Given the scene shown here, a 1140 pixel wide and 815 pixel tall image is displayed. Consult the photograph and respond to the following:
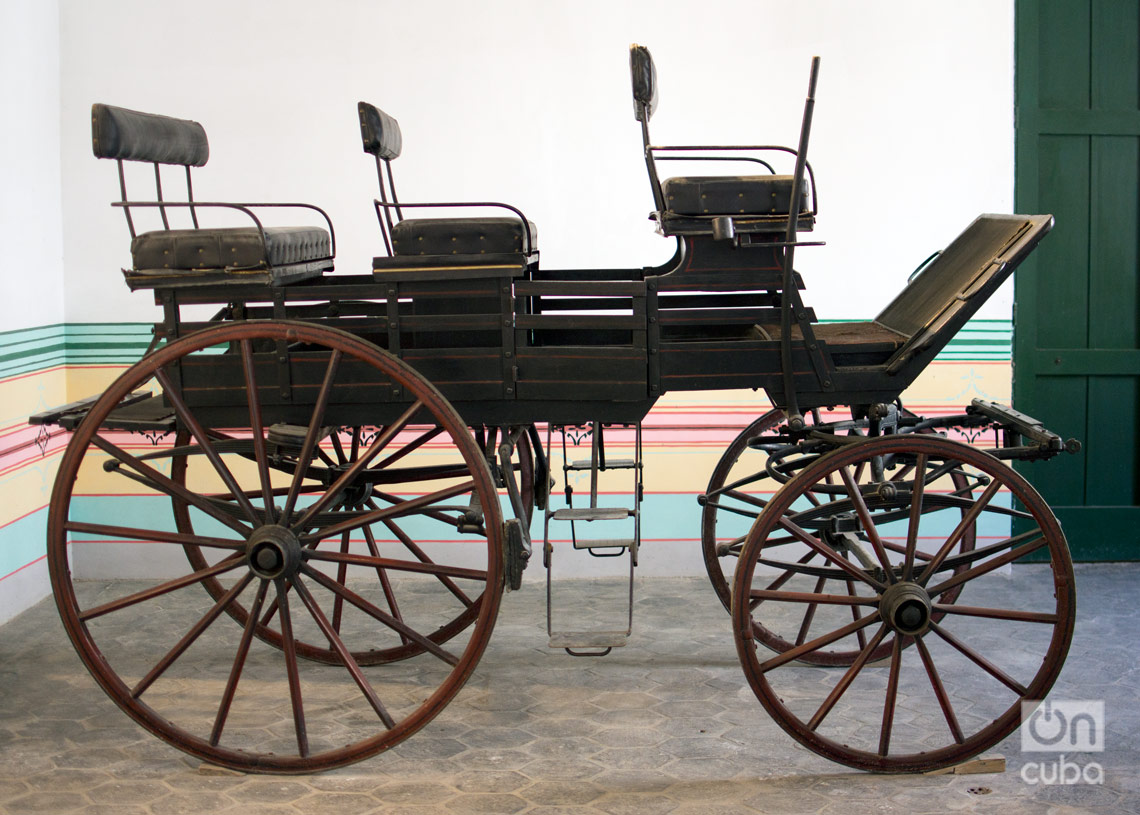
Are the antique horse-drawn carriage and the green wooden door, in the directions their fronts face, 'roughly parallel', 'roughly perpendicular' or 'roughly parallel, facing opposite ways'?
roughly perpendicular

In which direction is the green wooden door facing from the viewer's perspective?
toward the camera

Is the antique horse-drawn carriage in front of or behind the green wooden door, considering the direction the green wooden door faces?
in front

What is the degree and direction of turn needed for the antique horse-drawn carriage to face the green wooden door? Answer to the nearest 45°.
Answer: approximately 45° to its left

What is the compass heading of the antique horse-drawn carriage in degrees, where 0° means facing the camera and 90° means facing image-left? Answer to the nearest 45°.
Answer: approximately 270°

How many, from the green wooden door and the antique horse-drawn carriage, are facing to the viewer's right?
1
